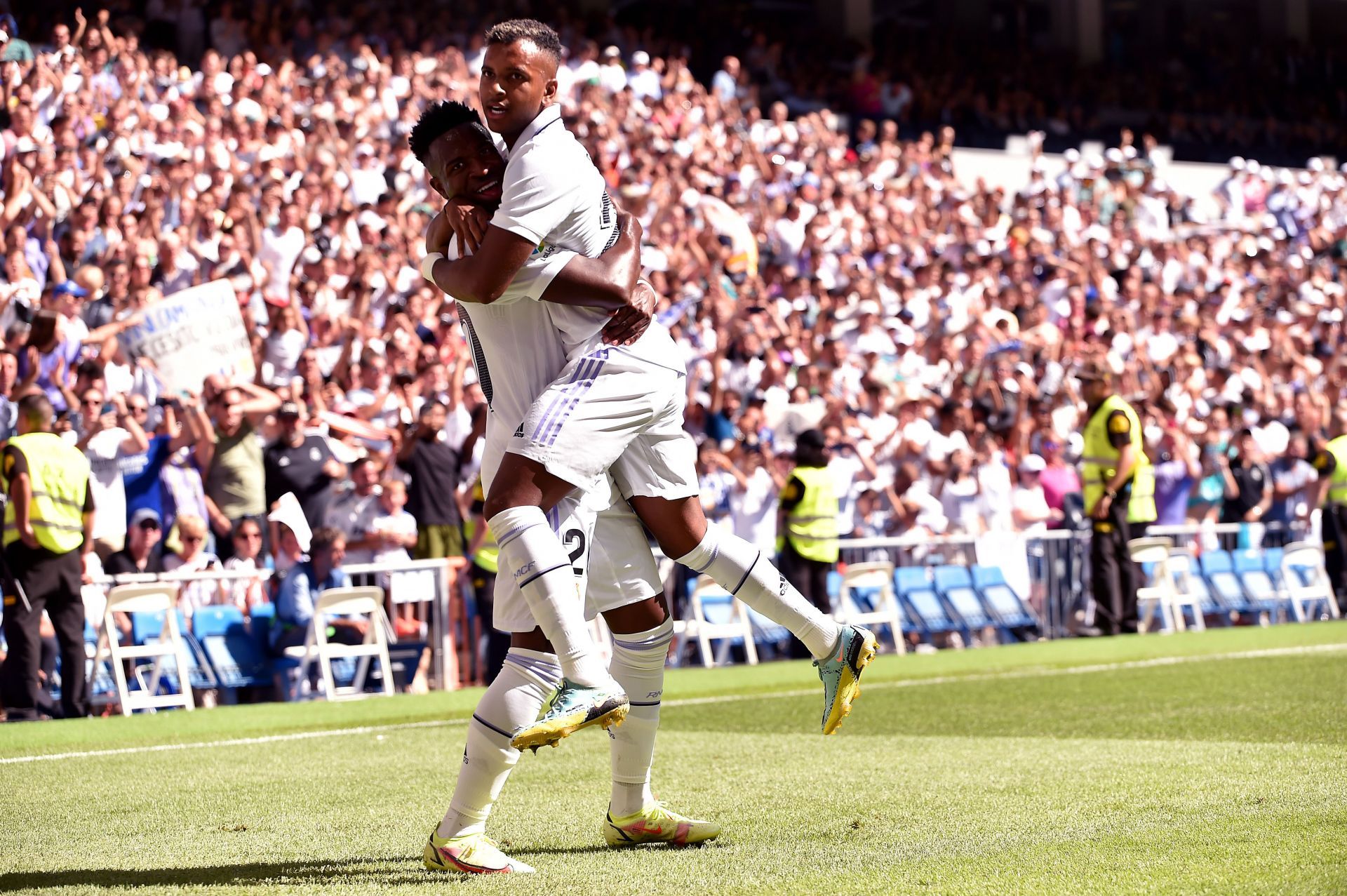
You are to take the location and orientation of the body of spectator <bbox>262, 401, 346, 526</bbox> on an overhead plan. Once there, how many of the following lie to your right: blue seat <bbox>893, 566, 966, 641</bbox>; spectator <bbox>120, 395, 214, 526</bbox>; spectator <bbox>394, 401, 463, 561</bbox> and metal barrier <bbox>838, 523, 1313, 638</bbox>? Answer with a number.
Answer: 1

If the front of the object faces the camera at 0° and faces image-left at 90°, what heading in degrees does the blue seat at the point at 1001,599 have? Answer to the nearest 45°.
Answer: approximately 315°

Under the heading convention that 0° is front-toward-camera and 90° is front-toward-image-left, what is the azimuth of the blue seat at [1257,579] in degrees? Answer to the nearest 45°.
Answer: approximately 315°

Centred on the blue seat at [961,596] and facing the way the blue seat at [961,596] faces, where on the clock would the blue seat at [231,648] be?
the blue seat at [231,648] is roughly at 3 o'clock from the blue seat at [961,596].

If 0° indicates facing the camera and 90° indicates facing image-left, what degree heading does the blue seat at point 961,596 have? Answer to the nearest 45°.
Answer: approximately 315°

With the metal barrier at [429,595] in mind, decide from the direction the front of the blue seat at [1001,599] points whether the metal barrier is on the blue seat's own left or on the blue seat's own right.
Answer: on the blue seat's own right
